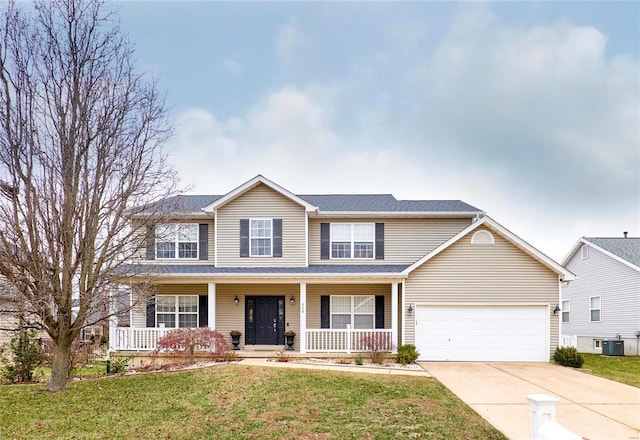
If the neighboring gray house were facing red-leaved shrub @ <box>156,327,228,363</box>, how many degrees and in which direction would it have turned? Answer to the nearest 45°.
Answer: approximately 90° to its right

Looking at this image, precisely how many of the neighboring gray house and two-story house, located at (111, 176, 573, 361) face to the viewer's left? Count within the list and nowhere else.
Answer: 0

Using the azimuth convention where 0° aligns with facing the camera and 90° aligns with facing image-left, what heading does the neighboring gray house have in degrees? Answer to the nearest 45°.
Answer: approximately 315°

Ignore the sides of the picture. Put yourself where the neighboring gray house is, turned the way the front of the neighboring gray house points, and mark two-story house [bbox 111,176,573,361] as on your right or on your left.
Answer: on your right

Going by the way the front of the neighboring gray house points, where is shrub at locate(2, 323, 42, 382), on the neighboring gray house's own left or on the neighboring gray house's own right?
on the neighboring gray house's own right

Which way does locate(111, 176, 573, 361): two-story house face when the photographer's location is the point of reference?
facing the viewer

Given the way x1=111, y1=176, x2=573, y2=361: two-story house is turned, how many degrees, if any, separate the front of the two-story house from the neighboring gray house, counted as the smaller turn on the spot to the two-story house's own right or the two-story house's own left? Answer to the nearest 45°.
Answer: approximately 135° to the two-story house's own left
